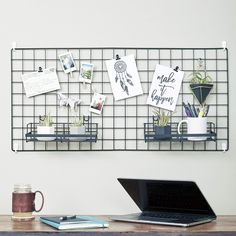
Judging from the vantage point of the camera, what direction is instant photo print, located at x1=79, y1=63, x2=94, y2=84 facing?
facing the viewer

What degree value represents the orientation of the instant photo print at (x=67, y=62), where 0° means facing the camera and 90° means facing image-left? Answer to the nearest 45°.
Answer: approximately 0°

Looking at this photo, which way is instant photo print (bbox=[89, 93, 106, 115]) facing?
toward the camera

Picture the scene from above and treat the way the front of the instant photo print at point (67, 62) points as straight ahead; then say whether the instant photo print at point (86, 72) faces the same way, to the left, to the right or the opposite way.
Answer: the same way

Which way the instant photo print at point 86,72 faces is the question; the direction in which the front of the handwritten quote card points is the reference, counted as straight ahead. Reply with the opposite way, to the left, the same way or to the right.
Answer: the same way

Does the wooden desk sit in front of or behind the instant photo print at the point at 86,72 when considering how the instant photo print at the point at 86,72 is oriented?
in front

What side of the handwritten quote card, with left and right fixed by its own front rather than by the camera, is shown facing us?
front

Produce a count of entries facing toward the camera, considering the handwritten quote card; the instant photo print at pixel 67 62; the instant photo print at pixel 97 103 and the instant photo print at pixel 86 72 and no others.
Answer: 4

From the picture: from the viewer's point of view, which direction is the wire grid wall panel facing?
toward the camera

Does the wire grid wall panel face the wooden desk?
yes

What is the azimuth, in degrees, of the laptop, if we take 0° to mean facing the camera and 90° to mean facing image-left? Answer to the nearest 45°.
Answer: approximately 45°
